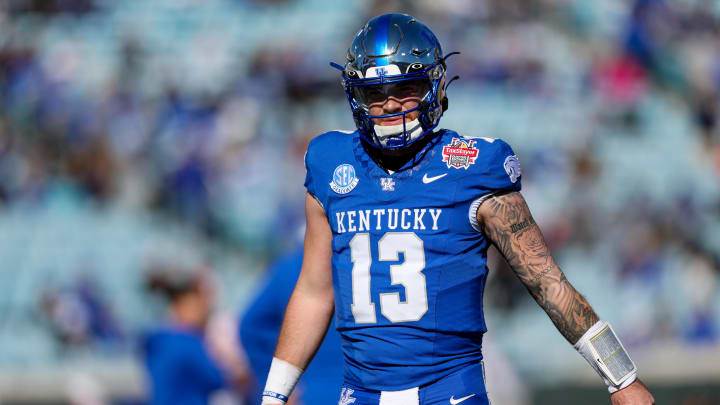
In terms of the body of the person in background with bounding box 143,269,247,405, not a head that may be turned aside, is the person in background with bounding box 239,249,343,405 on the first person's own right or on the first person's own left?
on the first person's own right

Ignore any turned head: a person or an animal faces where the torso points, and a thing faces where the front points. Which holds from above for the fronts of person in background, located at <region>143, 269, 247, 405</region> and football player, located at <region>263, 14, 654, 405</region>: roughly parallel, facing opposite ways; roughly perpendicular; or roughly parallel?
roughly perpendicular

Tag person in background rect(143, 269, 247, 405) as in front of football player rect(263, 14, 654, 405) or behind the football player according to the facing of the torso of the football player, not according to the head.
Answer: behind

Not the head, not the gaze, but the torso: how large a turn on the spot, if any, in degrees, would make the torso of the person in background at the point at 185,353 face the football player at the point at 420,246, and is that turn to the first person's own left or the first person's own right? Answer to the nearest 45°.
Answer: approximately 90° to the first person's own right

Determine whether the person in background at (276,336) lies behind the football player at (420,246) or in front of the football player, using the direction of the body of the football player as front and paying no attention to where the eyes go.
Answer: behind

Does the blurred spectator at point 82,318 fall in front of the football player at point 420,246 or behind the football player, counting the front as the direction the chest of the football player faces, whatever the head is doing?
behind

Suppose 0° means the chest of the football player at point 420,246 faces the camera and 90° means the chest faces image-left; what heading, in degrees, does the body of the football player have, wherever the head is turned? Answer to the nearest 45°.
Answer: approximately 0°
